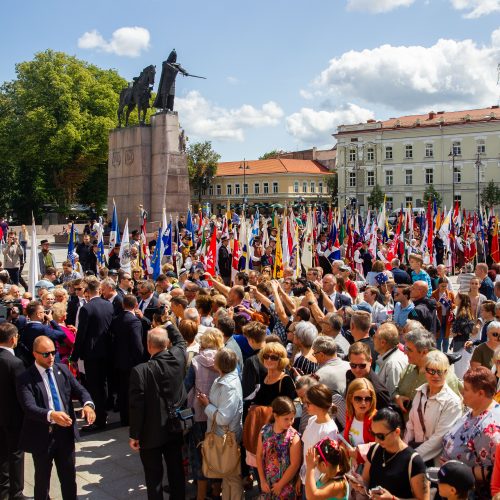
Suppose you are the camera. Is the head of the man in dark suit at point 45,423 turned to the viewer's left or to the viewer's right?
to the viewer's right

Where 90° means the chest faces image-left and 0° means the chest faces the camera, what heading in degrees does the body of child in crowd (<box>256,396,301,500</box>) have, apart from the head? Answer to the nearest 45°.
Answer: approximately 0°

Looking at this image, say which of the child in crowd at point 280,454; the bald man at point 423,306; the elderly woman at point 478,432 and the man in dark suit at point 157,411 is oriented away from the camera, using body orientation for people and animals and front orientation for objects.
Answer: the man in dark suit

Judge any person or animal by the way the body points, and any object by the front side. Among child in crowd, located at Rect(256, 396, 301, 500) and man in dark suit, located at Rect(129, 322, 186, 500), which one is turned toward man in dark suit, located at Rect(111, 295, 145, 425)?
man in dark suit, located at Rect(129, 322, 186, 500)

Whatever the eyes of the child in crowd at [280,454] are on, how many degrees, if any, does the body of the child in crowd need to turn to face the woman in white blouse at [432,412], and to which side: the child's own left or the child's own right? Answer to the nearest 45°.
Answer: approximately 90° to the child's own left

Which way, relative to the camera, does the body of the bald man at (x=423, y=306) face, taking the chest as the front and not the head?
to the viewer's left

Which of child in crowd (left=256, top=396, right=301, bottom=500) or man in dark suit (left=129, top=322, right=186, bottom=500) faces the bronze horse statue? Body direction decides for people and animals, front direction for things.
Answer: the man in dark suit

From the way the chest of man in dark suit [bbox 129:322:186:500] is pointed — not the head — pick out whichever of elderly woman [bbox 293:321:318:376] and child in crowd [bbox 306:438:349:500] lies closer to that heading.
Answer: the elderly woman

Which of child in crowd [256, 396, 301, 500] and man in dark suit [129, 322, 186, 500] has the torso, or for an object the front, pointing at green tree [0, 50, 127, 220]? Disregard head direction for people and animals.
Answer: the man in dark suit

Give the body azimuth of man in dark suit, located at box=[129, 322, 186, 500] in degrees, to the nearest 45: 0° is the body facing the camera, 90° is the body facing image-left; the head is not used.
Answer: approximately 180°
